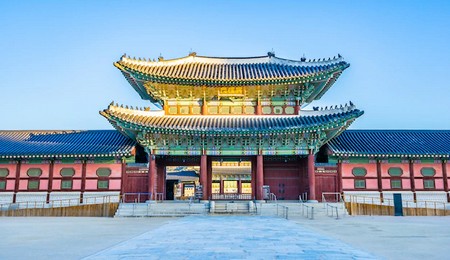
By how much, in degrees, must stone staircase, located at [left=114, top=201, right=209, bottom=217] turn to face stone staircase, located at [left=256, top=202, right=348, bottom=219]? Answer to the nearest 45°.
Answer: approximately 90° to its left

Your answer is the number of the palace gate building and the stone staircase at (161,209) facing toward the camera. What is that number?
2

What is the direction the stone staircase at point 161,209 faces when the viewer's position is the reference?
facing the viewer

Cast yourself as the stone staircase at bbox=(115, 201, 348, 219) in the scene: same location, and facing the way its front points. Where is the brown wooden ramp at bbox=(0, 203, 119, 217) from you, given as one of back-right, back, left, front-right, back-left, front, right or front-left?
right

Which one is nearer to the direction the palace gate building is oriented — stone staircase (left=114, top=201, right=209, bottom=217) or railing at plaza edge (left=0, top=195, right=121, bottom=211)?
the stone staircase

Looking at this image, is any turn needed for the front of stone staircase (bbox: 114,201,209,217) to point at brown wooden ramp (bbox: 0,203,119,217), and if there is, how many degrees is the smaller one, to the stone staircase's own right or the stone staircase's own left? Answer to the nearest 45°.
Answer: approximately 90° to the stone staircase's own right

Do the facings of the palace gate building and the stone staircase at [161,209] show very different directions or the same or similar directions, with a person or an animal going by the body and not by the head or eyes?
same or similar directions

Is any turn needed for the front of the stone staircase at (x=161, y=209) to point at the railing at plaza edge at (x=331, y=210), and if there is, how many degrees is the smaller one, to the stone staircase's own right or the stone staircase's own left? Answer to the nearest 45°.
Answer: approximately 90° to the stone staircase's own left

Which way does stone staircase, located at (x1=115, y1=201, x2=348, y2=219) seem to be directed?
toward the camera

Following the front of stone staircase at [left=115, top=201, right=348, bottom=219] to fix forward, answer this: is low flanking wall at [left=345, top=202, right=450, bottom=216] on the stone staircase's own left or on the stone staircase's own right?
on the stone staircase's own left

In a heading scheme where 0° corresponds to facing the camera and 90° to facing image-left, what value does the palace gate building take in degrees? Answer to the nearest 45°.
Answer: approximately 0°

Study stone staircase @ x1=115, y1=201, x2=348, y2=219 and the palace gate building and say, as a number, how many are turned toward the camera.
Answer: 2

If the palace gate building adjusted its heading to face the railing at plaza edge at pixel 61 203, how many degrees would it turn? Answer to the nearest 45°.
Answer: approximately 90° to its right

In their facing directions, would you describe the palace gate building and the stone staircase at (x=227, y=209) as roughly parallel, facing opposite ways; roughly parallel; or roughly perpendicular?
roughly parallel

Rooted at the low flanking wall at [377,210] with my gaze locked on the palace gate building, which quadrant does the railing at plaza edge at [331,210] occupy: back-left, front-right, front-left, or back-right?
front-left
